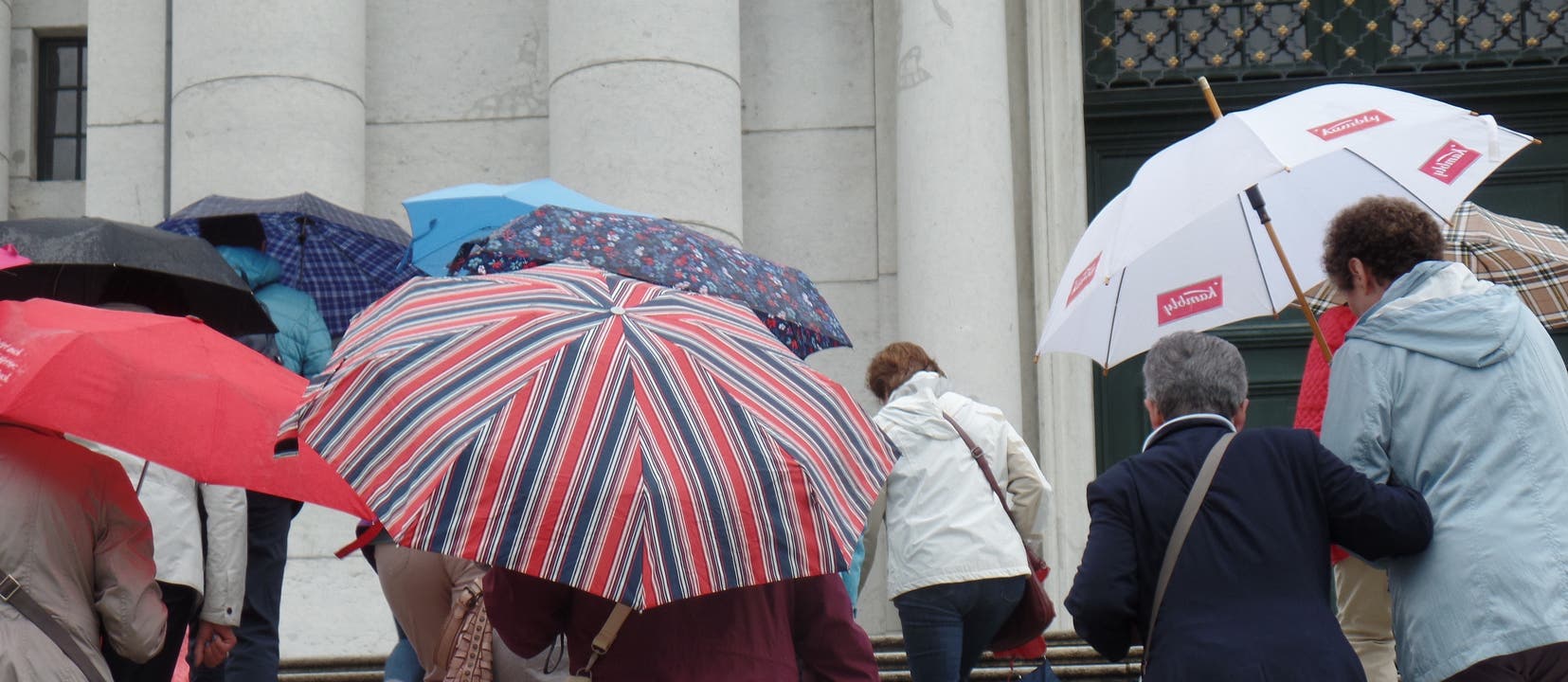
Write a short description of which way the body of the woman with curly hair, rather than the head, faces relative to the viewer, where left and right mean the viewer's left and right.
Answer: facing away from the viewer and to the left of the viewer

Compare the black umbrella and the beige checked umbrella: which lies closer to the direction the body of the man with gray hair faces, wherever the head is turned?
the beige checked umbrella

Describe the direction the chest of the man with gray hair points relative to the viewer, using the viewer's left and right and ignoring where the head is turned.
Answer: facing away from the viewer

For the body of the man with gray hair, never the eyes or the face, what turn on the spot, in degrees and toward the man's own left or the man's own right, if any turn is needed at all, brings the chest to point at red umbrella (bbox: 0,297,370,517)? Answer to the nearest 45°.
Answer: approximately 90° to the man's own left

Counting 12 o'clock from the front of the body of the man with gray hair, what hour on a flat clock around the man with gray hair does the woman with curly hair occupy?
The woman with curly hair is roughly at 2 o'clock from the man with gray hair.

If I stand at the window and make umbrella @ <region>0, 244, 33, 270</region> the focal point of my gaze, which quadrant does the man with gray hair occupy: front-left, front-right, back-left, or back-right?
front-left

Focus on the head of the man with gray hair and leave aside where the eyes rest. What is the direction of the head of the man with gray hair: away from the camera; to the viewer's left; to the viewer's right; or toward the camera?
away from the camera

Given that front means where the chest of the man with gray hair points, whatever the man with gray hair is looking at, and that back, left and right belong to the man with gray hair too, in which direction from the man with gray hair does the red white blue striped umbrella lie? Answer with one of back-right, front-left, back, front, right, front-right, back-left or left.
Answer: back-left

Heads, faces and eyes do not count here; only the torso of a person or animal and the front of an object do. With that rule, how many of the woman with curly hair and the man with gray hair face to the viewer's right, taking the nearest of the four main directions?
0

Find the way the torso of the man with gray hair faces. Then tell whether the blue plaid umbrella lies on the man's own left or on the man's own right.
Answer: on the man's own left

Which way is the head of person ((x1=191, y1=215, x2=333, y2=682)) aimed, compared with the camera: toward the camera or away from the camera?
away from the camera
